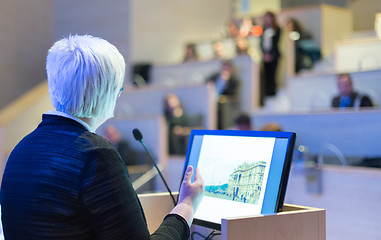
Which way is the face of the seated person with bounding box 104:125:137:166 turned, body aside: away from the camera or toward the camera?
toward the camera

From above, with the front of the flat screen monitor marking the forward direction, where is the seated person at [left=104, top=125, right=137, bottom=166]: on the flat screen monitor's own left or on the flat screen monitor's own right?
on the flat screen monitor's own right

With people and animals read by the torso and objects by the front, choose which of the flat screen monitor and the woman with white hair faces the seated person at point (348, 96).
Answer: the woman with white hair

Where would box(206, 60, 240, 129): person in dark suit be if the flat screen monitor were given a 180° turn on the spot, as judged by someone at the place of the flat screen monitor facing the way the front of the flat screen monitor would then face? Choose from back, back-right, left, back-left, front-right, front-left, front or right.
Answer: front-left

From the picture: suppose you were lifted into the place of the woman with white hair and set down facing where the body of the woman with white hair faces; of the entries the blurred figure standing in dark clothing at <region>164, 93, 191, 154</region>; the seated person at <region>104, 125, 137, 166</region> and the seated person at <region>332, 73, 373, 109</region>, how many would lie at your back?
0

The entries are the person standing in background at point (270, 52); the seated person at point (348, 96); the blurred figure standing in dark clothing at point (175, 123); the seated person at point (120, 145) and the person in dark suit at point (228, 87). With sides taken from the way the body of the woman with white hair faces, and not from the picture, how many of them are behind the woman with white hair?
0

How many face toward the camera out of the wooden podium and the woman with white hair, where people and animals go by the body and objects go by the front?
0

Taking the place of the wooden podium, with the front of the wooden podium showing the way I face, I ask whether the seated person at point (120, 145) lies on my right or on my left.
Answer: on my left

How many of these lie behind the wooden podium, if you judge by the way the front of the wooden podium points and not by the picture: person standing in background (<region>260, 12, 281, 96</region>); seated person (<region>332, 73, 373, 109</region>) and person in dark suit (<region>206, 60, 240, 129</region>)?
0

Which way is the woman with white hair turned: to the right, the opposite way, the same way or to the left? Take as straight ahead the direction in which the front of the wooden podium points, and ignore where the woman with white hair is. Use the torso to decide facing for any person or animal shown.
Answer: the same way

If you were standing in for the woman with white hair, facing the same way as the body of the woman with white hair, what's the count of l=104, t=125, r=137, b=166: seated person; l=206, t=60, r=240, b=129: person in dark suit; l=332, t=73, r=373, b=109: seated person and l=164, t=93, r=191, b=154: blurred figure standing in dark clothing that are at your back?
0

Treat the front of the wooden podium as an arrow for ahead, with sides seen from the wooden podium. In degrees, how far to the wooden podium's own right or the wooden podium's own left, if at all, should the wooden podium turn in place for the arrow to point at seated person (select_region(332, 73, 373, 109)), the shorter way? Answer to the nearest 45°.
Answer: approximately 45° to the wooden podium's own left

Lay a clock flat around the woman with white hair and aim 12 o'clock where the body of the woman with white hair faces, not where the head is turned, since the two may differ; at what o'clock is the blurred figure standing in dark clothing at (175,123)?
The blurred figure standing in dark clothing is roughly at 11 o'clock from the woman with white hair.

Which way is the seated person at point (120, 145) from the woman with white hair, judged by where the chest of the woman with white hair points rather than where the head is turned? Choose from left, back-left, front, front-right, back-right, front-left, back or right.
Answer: front-left

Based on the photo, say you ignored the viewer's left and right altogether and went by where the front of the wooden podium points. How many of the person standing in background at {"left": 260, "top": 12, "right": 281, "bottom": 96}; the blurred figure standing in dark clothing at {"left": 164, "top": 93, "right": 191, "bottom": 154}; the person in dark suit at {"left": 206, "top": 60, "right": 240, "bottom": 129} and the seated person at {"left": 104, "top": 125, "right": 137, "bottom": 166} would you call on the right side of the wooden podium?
0

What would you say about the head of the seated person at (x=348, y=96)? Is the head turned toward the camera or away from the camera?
toward the camera

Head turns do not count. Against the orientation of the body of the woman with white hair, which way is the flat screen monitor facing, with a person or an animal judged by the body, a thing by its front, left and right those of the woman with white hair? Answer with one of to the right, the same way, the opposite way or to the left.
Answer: the opposite way
